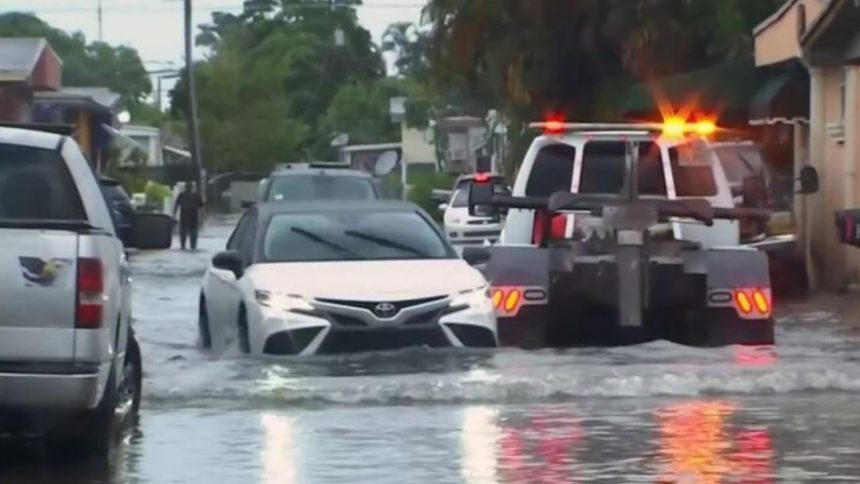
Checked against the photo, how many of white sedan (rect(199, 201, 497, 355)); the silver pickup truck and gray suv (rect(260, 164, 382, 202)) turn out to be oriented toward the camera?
2

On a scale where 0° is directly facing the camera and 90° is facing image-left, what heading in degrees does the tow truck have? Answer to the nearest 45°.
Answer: approximately 180°

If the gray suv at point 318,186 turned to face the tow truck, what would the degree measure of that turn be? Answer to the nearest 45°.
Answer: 0° — it already faces it

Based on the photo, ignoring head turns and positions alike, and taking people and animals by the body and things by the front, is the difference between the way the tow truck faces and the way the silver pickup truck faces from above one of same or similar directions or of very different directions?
same or similar directions

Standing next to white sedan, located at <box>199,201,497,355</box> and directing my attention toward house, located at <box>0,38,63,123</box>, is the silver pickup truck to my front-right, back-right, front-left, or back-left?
back-left

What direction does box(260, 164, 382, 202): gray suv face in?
toward the camera

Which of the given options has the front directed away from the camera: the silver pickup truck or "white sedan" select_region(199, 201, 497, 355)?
the silver pickup truck

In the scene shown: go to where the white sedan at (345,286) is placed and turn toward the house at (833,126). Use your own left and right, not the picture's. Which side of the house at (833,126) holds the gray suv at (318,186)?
left

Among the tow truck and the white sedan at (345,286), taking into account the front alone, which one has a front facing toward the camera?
the white sedan

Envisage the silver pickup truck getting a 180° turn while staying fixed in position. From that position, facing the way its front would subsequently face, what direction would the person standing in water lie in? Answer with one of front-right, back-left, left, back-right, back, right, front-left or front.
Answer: back

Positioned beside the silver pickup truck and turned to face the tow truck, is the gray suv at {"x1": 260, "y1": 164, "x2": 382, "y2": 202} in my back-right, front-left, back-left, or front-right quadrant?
front-left

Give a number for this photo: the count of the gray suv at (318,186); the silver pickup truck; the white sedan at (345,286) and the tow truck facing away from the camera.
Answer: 2

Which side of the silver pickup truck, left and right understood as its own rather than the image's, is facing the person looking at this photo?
back

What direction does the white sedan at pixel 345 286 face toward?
toward the camera

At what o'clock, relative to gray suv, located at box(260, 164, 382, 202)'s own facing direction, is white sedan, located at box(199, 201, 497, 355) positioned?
The white sedan is roughly at 12 o'clock from the gray suv.

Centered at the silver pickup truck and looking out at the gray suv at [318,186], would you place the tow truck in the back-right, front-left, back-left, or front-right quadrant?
front-right
